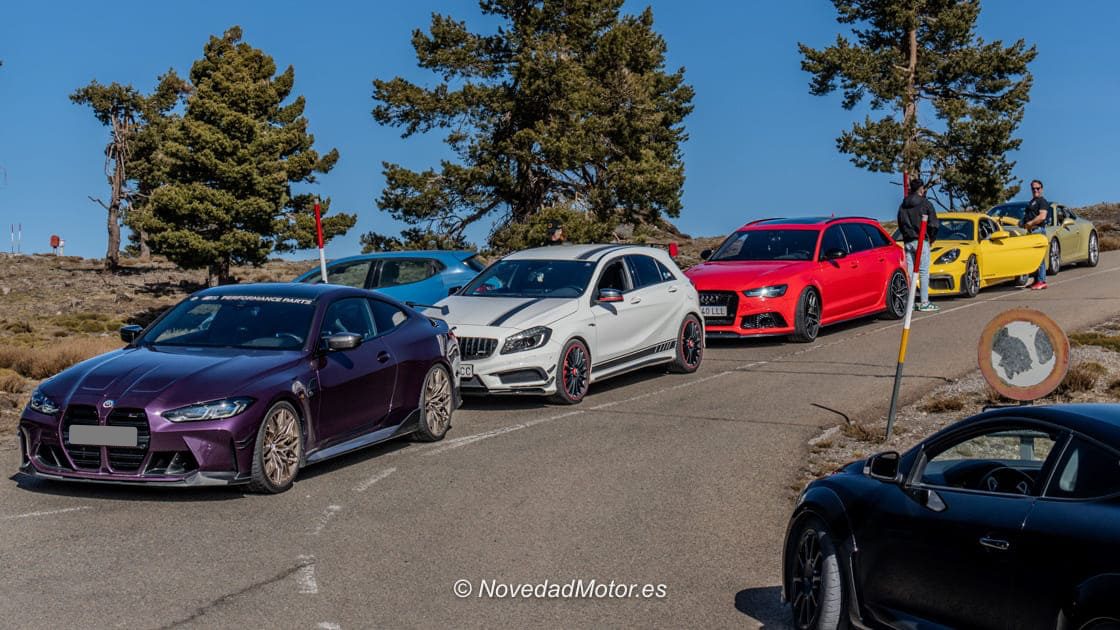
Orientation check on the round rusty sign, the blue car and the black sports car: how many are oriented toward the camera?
1

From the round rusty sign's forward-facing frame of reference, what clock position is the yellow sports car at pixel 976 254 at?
The yellow sports car is roughly at 6 o'clock from the round rusty sign.

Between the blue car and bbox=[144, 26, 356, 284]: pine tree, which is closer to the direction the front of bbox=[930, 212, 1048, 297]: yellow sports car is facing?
the blue car

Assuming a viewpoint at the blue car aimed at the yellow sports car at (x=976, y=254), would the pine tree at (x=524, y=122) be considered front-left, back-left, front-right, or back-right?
front-left

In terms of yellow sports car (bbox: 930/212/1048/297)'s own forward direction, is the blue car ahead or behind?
ahead

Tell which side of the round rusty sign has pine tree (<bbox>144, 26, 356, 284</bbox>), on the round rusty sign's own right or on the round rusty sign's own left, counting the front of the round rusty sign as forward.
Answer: on the round rusty sign's own right

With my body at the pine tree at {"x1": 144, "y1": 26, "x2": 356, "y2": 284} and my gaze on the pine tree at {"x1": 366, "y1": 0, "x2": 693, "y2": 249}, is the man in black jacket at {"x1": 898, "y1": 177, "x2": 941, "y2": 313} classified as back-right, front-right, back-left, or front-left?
front-right

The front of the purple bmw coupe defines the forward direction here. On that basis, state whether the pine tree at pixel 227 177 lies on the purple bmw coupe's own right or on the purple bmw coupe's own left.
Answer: on the purple bmw coupe's own right

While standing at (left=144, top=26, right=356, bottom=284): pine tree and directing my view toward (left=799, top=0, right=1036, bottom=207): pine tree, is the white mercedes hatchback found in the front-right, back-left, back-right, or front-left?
front-right

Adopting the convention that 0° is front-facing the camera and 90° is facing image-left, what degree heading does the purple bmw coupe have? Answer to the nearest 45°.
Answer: approximately 45°

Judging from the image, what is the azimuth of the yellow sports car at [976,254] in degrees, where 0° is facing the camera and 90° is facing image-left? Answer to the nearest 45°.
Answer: approximately 45°

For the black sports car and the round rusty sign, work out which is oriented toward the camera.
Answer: the round rusty sign

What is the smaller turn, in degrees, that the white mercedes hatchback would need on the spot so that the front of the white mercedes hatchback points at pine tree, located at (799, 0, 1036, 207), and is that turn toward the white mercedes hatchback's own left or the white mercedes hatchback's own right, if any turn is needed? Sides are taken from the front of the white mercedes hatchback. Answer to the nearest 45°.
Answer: approximately 180°

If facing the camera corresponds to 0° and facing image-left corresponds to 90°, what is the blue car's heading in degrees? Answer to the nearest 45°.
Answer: approximately 90°

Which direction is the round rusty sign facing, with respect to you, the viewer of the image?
facing the viewer

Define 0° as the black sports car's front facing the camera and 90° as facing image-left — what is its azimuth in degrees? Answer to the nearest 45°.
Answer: approximately 135°

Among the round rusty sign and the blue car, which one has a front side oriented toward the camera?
the round rusty sign

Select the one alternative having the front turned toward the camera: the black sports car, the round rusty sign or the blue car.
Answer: the round rusty sign

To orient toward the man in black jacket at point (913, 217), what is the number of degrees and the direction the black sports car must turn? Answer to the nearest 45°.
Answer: approximately 45° to its right
